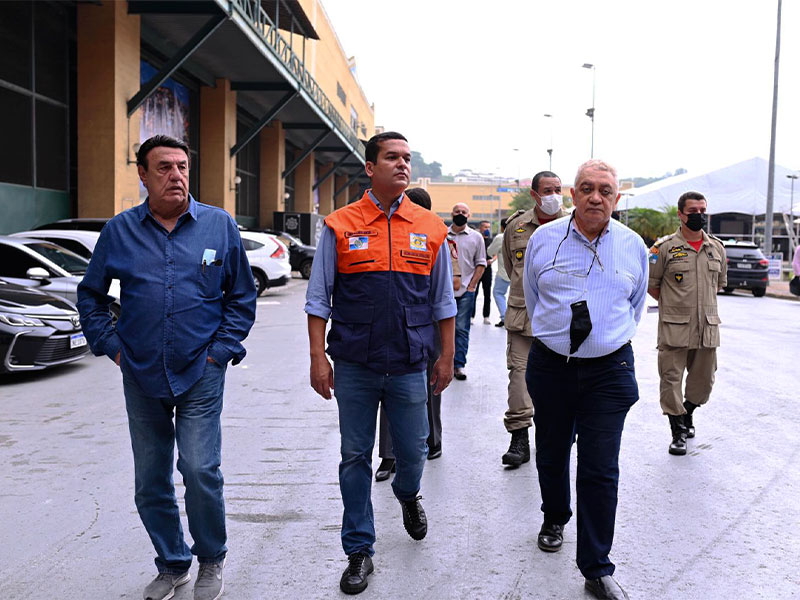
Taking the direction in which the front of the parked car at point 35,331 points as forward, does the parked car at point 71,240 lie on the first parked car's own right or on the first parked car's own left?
on the first parked car's own left

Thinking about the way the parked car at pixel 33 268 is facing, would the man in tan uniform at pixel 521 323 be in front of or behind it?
in front

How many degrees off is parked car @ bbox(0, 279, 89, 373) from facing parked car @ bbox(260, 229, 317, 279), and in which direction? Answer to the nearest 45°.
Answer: approximately 90° to its left

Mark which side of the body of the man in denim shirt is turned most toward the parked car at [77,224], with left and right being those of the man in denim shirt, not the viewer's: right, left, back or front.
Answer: back

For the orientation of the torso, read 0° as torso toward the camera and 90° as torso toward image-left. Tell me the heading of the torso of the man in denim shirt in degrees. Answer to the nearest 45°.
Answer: approximately 0°

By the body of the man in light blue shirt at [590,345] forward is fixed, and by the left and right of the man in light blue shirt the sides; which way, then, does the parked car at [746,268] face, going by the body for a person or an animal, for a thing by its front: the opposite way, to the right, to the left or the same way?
the opposite way

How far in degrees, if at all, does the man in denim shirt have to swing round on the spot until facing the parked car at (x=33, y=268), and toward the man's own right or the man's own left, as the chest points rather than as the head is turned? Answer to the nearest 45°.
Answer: approximately 180°

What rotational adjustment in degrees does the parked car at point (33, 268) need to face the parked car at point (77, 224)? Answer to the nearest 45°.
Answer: approximately 135° to its left

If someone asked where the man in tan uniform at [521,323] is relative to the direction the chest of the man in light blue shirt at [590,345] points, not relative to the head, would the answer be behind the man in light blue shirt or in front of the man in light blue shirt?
behind

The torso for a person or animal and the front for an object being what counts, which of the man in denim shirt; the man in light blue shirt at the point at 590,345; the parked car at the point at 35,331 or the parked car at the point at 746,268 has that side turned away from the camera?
the parked car at the point at 746,268

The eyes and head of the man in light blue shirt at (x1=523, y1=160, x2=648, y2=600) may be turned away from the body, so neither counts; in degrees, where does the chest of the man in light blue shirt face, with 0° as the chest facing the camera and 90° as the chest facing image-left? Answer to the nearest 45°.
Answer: approximately 0°

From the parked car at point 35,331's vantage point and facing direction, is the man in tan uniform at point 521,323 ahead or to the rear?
ahead
